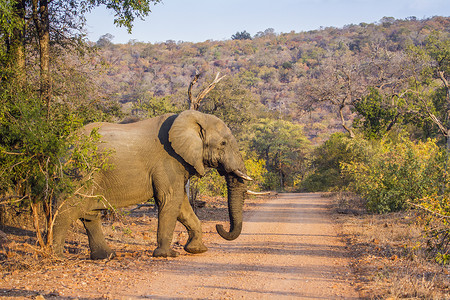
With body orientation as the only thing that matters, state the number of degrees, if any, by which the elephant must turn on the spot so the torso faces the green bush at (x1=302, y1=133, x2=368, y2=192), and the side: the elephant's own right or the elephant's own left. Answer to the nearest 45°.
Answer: approximately 45° to the elephant's own left

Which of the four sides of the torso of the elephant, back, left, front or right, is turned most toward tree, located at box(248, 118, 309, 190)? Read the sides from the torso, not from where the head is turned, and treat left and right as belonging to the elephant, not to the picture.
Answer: left

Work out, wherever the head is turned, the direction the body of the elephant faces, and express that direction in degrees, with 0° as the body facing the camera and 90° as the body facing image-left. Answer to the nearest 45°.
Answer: approximately 270°

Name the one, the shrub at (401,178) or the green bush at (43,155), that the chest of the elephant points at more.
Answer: the shrub

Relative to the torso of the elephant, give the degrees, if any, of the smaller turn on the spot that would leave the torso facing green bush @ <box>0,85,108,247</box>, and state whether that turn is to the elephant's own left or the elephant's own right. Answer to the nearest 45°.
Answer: approximately 135° to the elephant's own right

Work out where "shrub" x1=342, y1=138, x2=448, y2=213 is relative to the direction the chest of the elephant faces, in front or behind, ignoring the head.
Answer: in front
